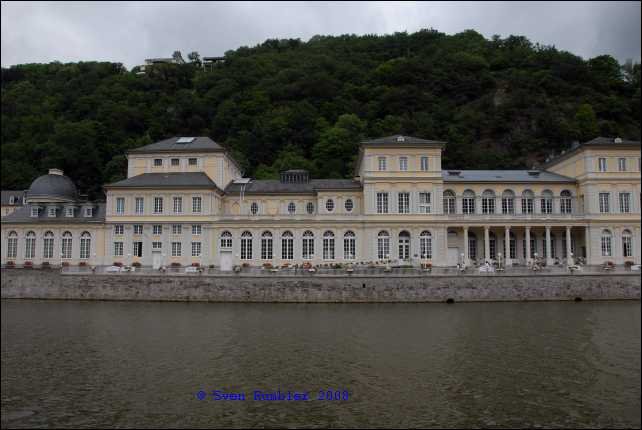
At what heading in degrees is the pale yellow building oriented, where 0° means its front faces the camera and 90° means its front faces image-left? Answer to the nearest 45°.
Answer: approximately 0°
